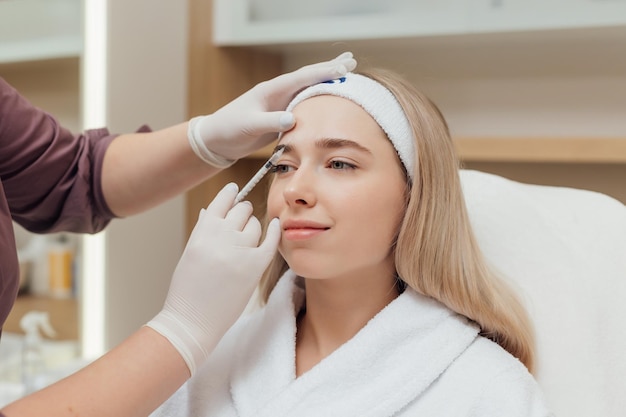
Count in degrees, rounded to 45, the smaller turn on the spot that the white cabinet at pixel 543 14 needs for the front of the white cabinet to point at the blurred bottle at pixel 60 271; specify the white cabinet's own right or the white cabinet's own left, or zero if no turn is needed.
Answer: approximately 90° to the white cabinet's own right

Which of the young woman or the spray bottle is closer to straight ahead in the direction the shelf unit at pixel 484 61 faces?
the young woman
